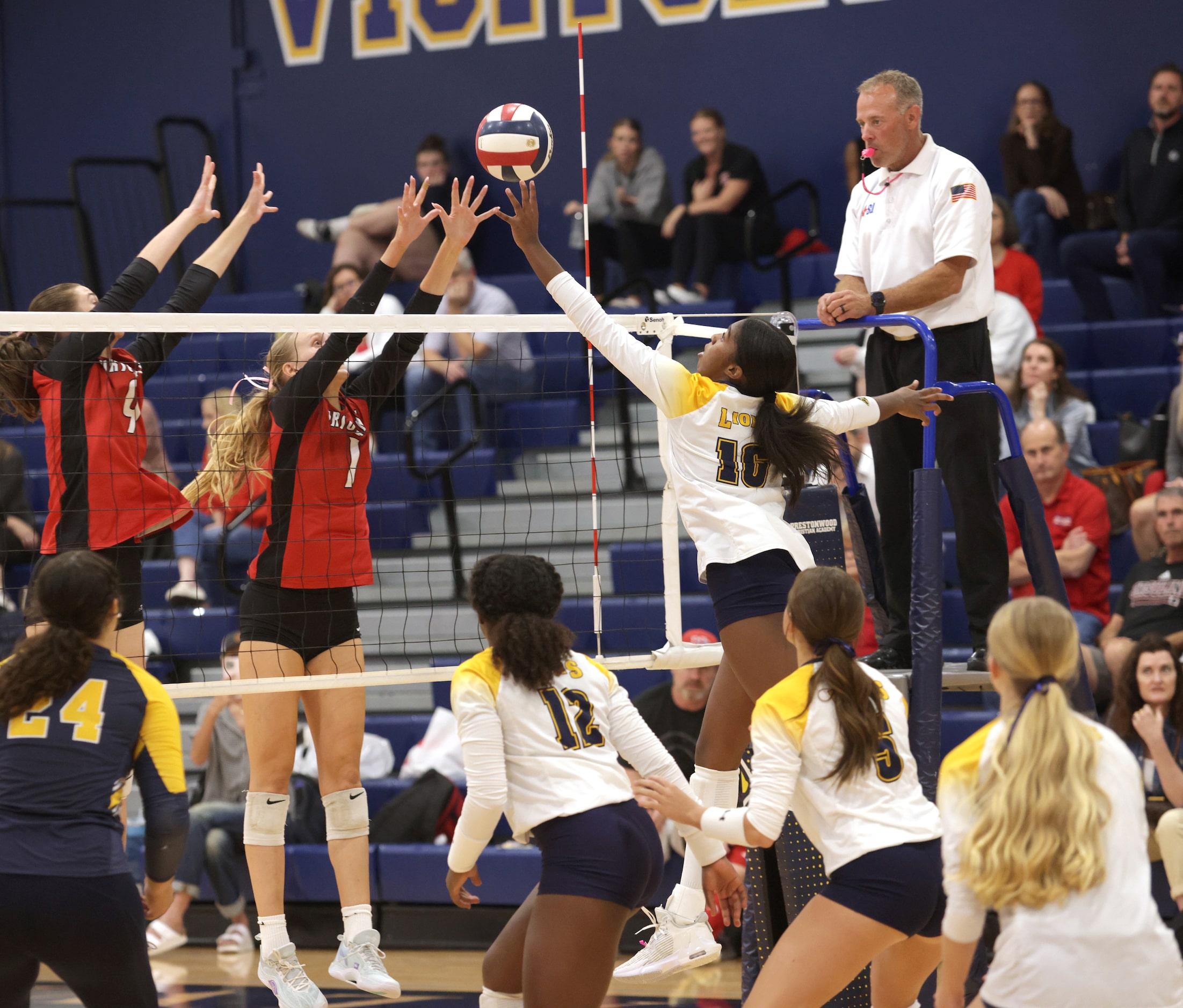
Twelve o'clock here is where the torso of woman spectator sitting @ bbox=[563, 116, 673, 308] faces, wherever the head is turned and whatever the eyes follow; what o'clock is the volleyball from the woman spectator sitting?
The volleyball is roughly at 12 o'clock from the woman spectator sitting.

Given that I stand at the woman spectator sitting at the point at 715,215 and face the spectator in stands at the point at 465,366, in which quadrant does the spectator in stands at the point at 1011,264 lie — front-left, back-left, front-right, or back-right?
back-left

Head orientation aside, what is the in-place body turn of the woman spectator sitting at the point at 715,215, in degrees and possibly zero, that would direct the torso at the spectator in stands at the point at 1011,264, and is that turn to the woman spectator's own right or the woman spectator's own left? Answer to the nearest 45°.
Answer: approximately 90° to the woman spectator's own left

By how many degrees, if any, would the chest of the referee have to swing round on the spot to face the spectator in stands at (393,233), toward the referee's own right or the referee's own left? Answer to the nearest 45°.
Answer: approximately 90° to the referee's own right

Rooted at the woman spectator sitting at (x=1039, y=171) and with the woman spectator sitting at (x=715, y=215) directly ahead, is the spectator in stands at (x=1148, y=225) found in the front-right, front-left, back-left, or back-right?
back-left

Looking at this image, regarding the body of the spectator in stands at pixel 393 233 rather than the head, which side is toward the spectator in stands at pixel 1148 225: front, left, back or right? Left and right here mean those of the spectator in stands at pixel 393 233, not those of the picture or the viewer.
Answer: left

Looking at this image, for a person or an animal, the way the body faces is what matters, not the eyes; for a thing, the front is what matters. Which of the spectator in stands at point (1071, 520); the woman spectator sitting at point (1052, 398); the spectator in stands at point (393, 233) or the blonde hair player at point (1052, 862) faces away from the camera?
the blonde hair player

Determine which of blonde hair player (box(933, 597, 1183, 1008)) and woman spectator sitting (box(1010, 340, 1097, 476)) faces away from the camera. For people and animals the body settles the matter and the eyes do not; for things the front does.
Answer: the blonde hair player

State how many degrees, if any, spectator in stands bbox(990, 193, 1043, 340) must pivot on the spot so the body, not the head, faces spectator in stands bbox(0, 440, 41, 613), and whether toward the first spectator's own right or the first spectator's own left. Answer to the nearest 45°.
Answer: approximately 45° to the first spectator's own right

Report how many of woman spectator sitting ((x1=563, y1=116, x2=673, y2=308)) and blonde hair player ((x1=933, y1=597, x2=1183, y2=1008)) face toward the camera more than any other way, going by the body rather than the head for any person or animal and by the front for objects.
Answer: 1
